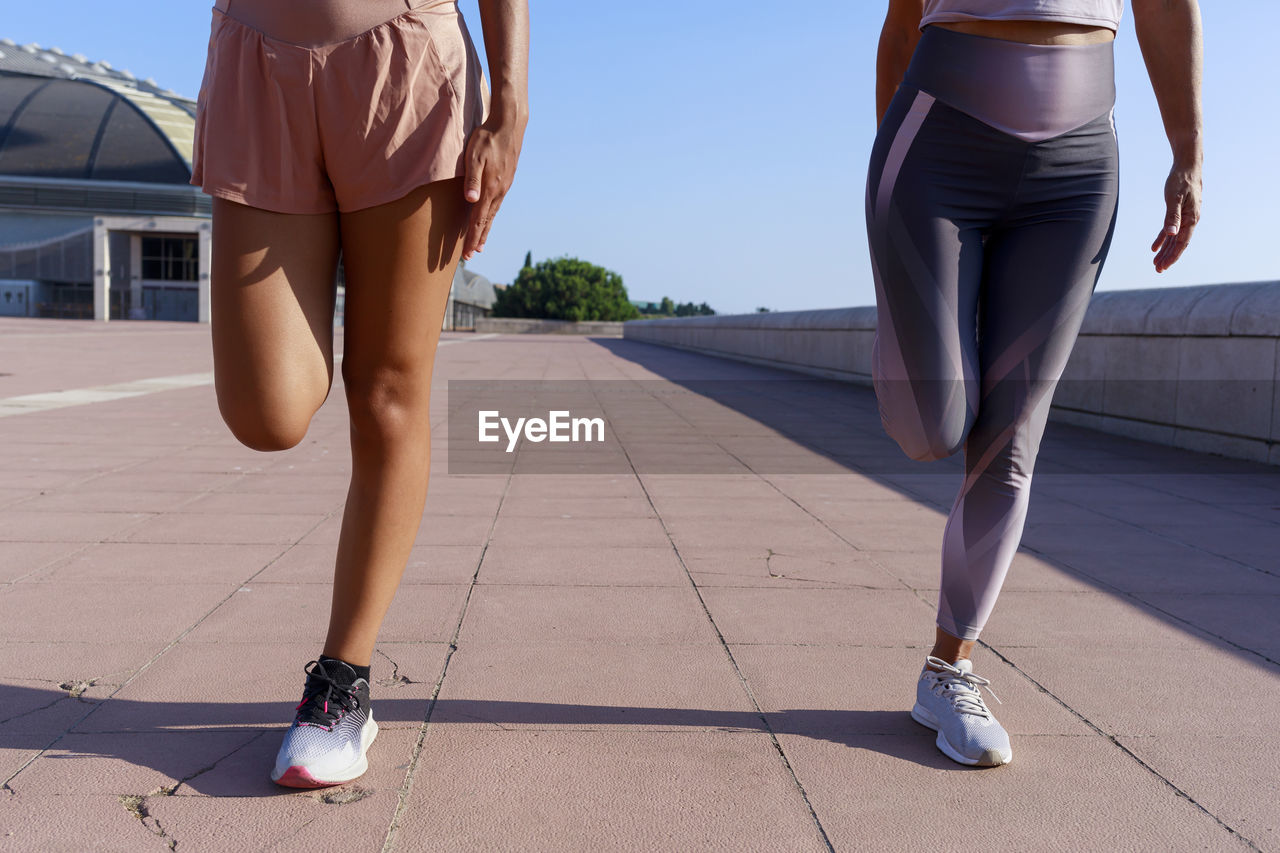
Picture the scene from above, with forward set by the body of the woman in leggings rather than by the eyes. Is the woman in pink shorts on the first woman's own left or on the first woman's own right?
on the first woman's own right

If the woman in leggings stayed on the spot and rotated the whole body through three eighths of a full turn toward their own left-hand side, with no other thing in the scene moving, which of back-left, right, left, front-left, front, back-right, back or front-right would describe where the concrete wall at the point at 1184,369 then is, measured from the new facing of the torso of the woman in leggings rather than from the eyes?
front-left

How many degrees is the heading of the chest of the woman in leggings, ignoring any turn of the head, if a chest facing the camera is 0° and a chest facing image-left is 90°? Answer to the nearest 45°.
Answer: approximately 0°
